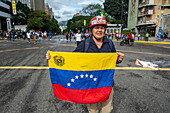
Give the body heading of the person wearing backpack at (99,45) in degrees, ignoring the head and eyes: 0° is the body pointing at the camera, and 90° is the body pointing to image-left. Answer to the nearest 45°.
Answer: approximately 0°
